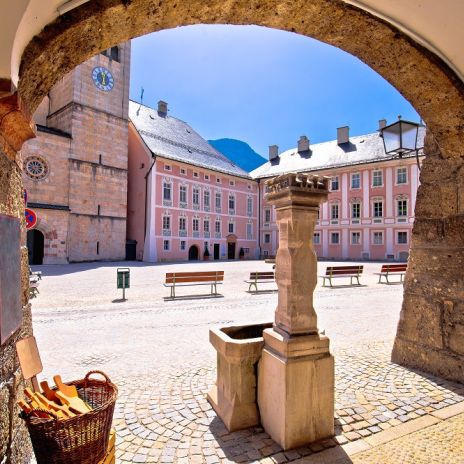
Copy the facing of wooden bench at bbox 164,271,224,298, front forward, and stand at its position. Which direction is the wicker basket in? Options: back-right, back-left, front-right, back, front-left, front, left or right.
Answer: back

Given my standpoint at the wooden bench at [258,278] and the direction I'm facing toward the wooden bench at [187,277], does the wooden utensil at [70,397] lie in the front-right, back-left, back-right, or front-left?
front-left

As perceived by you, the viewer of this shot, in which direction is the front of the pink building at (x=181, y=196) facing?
facing the viewer and to the right of the viewer

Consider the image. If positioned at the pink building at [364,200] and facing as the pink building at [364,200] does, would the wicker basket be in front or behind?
in front

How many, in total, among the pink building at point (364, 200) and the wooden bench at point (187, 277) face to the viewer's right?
0

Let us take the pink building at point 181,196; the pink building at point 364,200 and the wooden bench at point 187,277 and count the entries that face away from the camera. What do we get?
0

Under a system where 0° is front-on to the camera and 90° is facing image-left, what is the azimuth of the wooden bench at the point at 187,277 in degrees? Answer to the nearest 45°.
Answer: approximately 0°

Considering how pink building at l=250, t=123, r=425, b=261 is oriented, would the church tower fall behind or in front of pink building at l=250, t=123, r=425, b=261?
in front

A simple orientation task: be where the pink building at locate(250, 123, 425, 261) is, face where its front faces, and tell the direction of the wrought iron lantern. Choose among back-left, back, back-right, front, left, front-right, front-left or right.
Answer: front-left

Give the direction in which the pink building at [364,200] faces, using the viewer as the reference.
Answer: facing the viewer and to the left of the viewer

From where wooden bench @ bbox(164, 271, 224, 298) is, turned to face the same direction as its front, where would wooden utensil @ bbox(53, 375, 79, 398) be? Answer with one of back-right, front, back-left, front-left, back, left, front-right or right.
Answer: back
